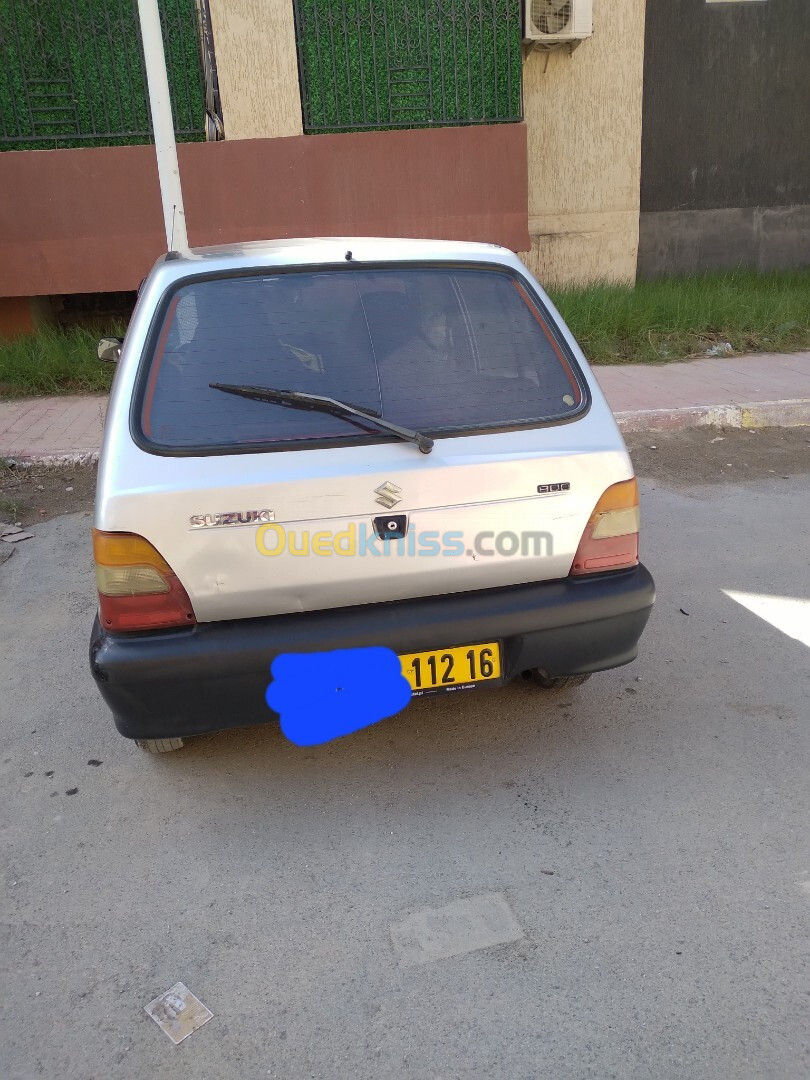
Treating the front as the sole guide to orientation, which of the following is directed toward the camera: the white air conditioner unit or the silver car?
the white air conditioner unit

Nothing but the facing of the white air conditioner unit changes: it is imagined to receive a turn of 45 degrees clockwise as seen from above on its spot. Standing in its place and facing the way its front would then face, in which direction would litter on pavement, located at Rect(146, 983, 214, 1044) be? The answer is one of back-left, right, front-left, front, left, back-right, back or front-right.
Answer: front-left

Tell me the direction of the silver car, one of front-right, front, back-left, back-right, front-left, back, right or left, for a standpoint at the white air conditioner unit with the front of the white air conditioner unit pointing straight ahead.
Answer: front

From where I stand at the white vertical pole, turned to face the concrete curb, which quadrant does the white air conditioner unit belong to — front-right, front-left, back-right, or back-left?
front-left

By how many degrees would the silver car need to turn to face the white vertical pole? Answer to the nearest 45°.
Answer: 0° — it already faces it

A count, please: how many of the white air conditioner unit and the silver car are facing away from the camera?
1

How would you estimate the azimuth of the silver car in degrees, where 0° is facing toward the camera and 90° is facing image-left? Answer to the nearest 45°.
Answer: approximately 180°

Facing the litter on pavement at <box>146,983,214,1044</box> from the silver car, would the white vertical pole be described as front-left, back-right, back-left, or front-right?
back-right

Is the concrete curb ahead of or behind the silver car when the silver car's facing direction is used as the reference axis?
ahead

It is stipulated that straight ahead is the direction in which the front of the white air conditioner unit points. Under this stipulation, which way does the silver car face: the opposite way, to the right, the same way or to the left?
the opposite way

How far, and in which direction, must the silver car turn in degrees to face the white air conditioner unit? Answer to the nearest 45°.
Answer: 0° — it already faces it

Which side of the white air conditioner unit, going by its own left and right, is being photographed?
front

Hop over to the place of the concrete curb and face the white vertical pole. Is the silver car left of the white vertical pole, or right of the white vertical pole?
left
